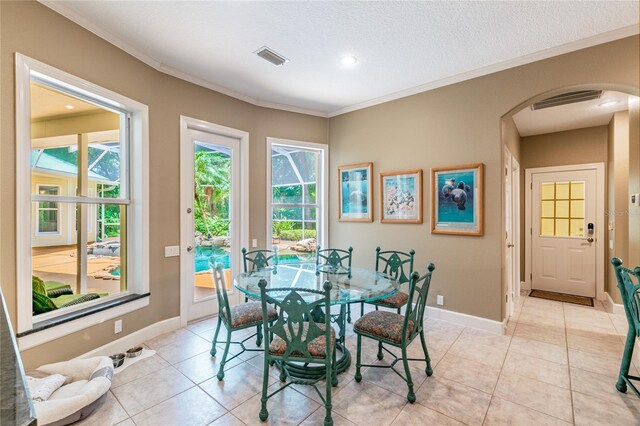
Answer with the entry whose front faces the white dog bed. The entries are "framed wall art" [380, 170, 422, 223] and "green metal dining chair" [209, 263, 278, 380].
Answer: the framed wall art

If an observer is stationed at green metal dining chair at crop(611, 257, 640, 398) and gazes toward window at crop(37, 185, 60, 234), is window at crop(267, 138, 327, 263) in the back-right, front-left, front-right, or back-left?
front-right

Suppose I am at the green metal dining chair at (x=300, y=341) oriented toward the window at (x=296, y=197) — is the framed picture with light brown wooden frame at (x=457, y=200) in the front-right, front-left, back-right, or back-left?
front-right

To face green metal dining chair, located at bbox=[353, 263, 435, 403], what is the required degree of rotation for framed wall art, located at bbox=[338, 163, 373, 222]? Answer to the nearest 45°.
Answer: approximately 45° to its left

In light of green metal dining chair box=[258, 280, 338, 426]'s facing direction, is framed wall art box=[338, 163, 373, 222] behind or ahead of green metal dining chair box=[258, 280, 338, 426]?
ahead

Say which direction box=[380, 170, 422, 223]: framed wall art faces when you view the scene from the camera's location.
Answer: facing the viewer and to the left of the viewer

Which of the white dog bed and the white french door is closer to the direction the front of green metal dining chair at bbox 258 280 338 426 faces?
the white french door

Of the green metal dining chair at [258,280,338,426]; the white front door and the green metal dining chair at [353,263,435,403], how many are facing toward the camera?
1

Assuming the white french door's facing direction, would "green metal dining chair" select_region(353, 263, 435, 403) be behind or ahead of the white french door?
ahead

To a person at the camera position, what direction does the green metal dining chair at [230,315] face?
facing away from the viewer and to the right of the viewer

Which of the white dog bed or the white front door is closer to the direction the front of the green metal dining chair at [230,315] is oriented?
the white front door

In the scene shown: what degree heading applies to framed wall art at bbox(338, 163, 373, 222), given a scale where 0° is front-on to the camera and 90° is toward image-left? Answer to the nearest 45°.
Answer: approximately 45°

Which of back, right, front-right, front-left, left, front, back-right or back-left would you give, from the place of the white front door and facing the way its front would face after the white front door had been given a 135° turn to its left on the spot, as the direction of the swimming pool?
back

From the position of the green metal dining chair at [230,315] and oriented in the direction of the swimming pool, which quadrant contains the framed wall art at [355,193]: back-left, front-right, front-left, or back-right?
front-right

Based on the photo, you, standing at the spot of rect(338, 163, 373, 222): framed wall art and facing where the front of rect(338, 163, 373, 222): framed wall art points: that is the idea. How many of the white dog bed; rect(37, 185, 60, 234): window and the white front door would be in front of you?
2

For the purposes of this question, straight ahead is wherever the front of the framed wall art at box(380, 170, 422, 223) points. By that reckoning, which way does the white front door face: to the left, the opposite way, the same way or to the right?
the same way

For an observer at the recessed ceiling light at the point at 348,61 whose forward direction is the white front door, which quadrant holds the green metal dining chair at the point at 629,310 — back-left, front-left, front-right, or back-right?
front-right

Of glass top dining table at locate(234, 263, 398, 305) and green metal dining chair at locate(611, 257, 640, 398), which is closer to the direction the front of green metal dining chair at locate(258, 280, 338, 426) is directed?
the glass top dining table

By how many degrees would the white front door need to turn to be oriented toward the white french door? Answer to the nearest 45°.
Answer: approximately 45° to its right

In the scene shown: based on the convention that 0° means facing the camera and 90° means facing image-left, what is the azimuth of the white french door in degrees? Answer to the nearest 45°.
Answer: approximately 315°

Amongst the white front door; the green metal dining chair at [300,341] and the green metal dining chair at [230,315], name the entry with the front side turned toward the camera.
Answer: the white front door

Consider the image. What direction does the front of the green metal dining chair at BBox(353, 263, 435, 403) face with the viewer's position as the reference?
facing away from the viewer and to the left of the viewer
